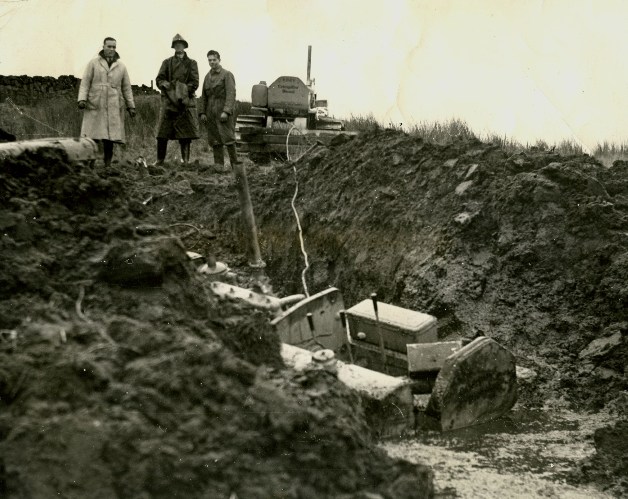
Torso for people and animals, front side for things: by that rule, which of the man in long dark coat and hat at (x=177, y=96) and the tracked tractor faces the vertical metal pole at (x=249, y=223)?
the man in long dark coat and hat

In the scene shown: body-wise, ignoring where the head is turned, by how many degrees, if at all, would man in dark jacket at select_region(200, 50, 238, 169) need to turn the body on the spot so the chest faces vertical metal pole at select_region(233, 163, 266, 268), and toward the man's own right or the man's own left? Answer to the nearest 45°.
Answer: approximately 45° to the man's own left

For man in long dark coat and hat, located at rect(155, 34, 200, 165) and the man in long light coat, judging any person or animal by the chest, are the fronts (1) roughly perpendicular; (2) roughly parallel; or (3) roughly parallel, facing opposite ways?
roughly parallel

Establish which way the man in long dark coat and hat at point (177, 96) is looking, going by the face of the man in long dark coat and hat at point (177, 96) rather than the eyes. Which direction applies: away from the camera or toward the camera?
toward the camera

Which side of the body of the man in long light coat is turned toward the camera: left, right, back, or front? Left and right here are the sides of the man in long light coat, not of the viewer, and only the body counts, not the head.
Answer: front

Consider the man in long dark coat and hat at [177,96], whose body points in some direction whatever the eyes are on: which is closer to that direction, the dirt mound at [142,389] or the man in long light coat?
the dirt mound

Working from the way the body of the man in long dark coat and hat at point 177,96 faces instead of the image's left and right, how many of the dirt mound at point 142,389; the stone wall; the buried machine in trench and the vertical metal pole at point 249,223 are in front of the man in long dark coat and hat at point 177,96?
3

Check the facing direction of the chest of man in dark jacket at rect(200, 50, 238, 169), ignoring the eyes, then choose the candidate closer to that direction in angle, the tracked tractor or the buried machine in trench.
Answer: the buried machine in trench

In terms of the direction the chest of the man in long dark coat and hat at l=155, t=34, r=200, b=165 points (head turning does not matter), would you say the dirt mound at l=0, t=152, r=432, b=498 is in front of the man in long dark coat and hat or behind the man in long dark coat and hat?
in front
